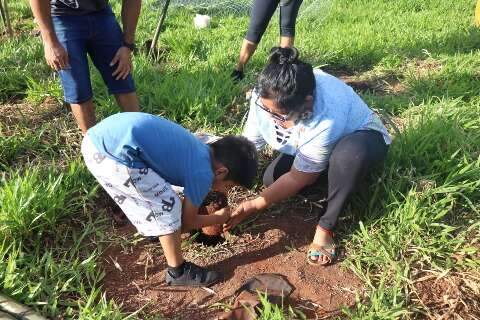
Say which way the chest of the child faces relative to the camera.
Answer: to the viewer's right

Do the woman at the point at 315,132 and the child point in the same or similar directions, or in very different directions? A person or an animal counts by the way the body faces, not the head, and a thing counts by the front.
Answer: very different directions

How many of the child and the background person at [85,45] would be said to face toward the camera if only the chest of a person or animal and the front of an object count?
1

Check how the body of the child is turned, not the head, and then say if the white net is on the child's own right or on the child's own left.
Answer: on the child's own left

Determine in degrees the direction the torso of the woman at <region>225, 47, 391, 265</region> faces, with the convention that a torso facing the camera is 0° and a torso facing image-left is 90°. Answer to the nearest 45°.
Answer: approximately 45°

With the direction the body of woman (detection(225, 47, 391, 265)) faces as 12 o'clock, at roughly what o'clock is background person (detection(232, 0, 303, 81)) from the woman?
The background person is roughly at 4 o'clock from the woman.

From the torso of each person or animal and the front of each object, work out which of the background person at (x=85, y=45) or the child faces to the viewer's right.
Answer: the child

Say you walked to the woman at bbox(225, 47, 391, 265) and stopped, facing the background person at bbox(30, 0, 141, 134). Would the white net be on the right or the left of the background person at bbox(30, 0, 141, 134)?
right

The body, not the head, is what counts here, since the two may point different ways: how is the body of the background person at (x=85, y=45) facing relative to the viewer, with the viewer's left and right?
facing the viewer

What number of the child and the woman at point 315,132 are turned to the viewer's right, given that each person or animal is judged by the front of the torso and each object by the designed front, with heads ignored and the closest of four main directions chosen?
1

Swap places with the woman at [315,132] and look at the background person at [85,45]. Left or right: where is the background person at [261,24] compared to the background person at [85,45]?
right

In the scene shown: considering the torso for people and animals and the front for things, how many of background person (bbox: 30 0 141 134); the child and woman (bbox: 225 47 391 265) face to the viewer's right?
1

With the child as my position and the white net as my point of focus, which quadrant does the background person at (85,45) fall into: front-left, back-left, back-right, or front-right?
front-left

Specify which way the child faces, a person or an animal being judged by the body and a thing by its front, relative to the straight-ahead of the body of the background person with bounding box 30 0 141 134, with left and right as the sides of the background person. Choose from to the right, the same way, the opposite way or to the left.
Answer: to the left

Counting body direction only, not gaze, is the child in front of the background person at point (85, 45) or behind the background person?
in front

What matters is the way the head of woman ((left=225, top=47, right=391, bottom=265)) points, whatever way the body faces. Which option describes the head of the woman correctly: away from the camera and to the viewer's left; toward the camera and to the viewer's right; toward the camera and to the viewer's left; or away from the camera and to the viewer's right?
toward the camera and to the viewer's left

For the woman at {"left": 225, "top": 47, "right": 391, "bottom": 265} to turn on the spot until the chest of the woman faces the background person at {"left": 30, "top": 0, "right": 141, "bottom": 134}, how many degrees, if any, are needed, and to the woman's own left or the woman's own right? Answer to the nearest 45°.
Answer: approximately 45° to the woman's own right

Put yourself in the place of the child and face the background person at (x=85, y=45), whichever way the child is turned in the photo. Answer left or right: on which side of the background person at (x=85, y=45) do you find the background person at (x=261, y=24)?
right
